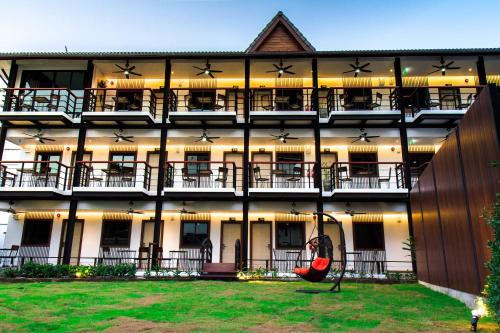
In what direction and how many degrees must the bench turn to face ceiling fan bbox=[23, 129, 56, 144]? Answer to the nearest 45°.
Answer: approximately 90° to its right

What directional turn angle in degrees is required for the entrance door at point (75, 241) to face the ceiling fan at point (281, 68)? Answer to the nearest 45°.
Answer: approximately 45° to its left

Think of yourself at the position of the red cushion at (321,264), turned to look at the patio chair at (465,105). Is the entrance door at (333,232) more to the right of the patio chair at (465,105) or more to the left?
left
